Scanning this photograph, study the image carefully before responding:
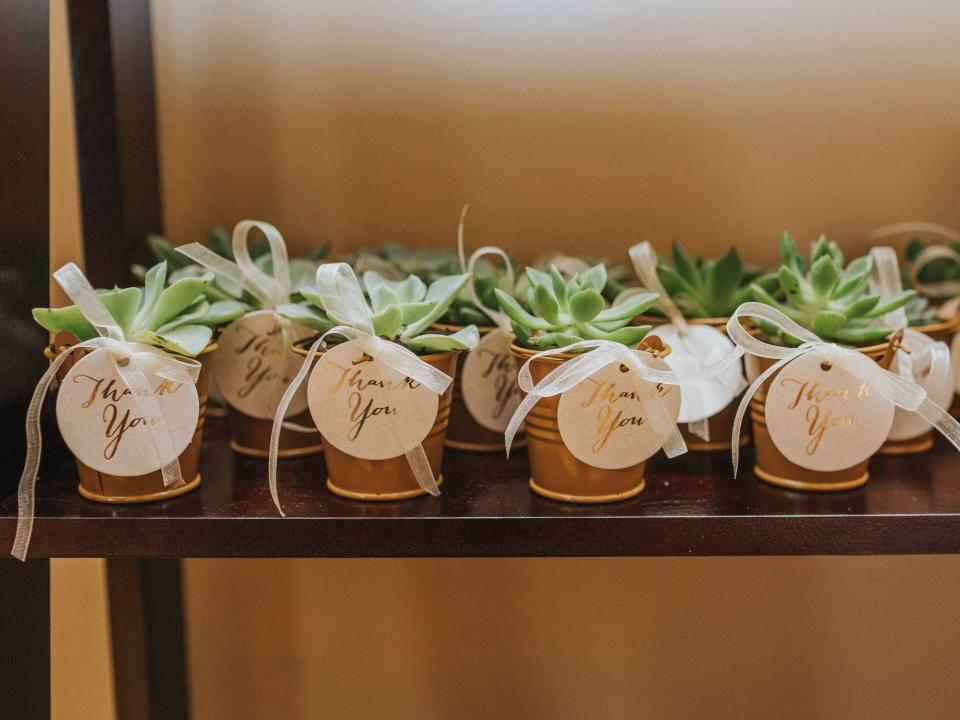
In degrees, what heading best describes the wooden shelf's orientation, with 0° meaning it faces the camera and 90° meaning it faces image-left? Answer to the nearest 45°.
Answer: approximately 0°
